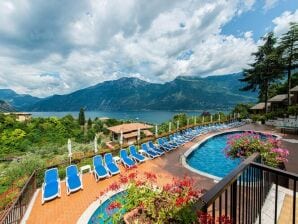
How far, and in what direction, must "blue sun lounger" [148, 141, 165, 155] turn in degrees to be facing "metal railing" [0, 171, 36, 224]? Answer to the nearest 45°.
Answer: approximately 90° to its right

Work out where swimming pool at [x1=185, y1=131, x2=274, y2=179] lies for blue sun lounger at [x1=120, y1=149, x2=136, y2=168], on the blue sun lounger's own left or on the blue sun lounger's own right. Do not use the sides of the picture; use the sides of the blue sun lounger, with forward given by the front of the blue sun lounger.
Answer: on the blue sun lounger's own left

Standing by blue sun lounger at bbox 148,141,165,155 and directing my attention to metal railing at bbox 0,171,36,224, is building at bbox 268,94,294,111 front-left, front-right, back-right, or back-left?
back-left

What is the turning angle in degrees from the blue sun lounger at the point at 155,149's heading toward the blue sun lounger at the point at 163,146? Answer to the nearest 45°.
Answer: approximately 90° to its left

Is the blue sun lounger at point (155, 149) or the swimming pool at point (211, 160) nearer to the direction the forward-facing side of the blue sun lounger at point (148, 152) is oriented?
the swimming pool

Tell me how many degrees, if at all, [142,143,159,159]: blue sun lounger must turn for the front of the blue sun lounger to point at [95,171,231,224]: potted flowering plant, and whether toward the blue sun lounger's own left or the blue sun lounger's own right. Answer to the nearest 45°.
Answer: approximately 45° to the blue sun lounger's own right

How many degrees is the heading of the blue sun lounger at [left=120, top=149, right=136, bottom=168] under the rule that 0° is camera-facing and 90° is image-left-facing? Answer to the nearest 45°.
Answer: approximately 315°

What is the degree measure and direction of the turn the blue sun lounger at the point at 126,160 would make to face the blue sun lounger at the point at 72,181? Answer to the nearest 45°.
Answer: approximately 90° to its right
